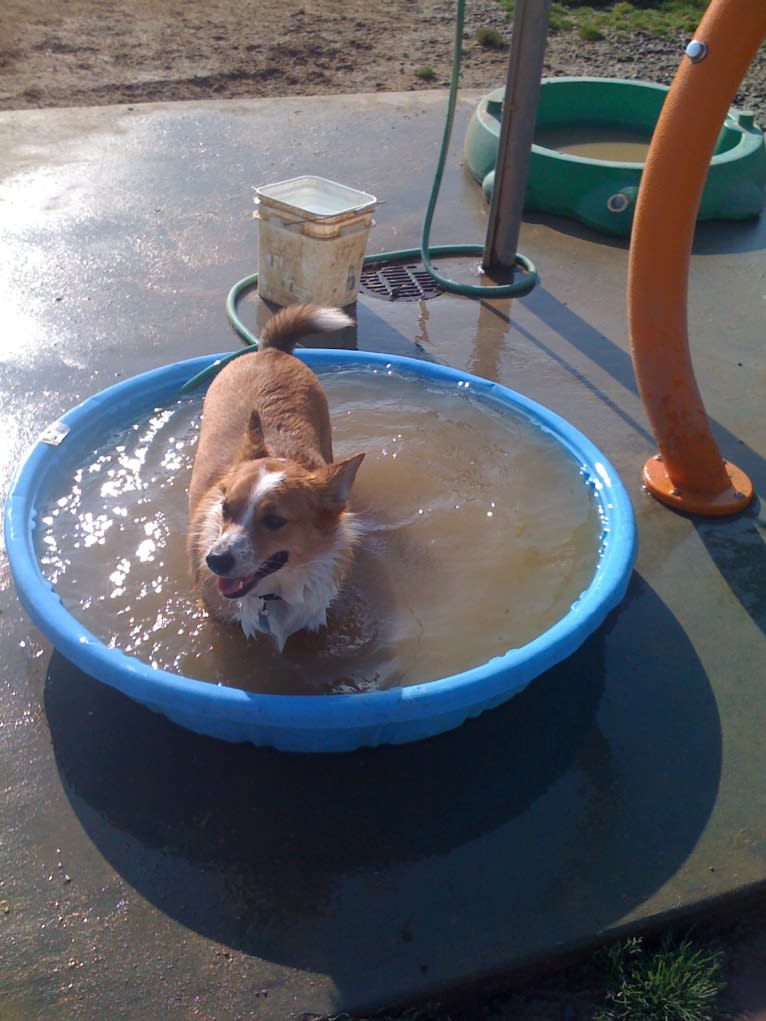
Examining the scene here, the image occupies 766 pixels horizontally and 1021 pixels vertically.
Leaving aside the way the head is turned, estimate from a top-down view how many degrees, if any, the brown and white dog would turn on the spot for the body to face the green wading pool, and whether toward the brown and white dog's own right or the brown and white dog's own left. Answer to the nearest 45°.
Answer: approximately 135° to the brown and white dog's own left

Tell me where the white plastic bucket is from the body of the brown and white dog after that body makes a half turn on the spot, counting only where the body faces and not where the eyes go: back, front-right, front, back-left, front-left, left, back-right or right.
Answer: front

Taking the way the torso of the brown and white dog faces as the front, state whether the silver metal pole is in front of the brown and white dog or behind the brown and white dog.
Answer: behind

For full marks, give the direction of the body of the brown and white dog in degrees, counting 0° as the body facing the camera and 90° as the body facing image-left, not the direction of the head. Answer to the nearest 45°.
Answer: approximately 0°

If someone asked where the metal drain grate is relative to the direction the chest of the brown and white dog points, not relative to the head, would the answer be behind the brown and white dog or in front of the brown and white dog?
behind
